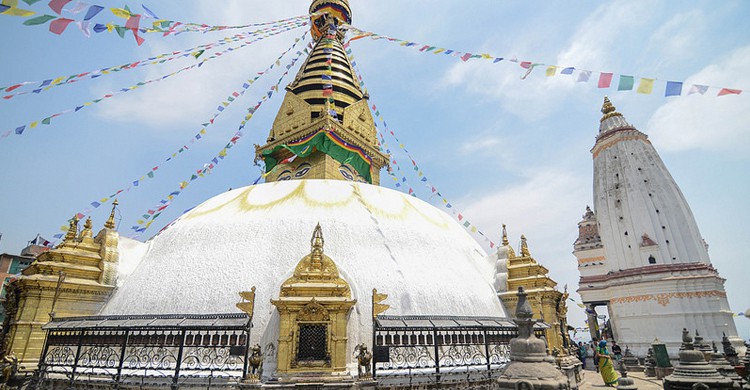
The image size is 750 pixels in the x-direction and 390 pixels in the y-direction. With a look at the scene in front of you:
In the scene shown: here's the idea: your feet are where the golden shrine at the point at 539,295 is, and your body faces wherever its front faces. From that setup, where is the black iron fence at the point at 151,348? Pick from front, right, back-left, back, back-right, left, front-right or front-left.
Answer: right

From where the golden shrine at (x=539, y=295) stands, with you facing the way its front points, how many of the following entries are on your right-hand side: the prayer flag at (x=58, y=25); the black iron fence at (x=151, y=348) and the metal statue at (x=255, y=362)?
3

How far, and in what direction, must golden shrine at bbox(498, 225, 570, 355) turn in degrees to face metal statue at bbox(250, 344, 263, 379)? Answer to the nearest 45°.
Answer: approximately 90° to its right

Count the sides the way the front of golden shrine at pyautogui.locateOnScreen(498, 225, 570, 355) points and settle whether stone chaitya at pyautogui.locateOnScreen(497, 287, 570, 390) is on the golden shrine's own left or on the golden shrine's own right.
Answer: on the golden shrine's own right

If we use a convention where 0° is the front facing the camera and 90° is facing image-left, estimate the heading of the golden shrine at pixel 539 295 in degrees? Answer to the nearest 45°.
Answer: approximately 315°
